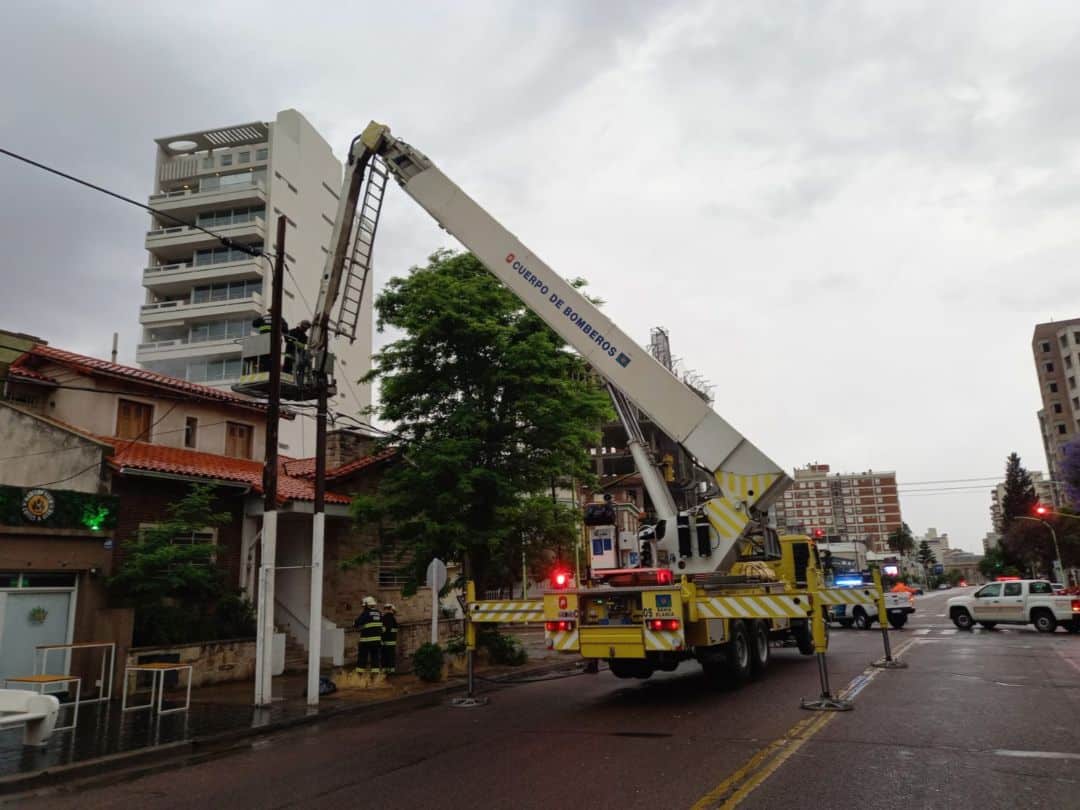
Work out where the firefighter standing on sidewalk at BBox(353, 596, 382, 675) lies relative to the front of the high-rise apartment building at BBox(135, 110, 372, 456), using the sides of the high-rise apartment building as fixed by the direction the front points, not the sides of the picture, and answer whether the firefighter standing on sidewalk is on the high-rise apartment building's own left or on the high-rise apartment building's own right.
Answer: on the high-rise apartment building's own left

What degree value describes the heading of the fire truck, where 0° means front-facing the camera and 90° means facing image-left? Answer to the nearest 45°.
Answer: approximately 225°

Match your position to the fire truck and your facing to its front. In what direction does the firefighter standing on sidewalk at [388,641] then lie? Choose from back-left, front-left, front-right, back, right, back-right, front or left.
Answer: left

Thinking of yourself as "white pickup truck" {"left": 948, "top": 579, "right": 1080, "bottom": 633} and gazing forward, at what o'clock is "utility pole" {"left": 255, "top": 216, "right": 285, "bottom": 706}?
The utility pole is roughly at 10 o'clock from the white pickup truck.

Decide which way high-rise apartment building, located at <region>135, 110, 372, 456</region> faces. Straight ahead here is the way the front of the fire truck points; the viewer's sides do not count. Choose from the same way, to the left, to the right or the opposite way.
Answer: the opposite way

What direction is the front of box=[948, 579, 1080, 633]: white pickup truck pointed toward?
to the viewer's left

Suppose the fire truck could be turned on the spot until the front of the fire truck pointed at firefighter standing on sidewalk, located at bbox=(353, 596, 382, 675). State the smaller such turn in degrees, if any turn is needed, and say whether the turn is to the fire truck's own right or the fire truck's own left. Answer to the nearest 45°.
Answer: approximately 90° to the fire truck's own left

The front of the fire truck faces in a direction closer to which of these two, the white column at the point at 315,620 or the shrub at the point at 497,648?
the shrub

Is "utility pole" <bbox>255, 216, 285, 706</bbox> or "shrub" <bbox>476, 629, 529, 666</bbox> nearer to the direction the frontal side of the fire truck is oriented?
the shrub

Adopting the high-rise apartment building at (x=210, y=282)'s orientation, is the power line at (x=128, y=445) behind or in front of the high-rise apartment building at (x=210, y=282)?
in front
